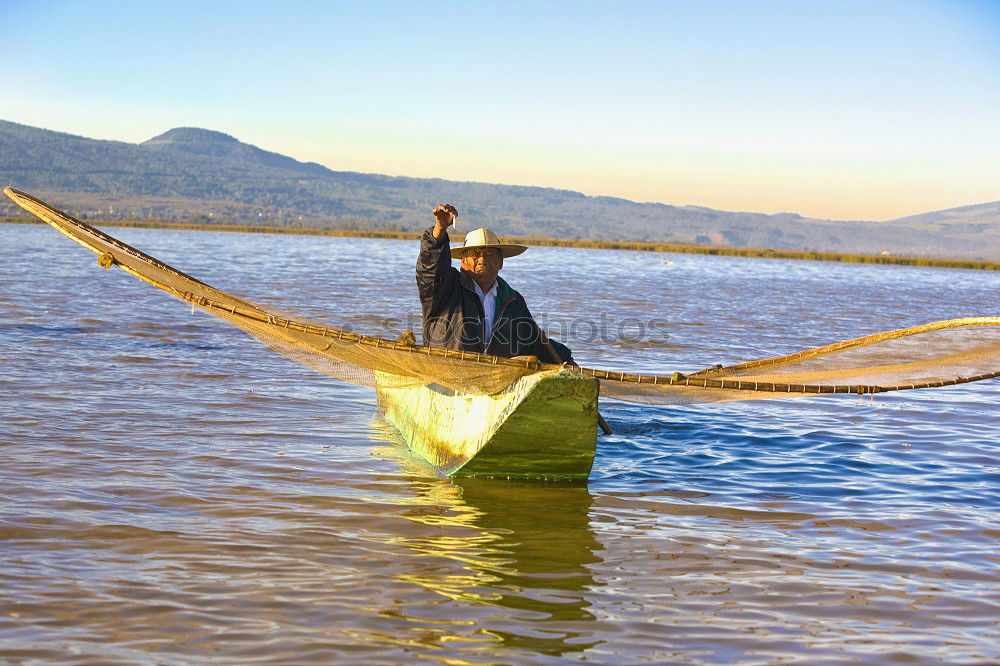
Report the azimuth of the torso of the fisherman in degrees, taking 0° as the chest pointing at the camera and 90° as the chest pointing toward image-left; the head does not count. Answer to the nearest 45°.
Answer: approximately 0°

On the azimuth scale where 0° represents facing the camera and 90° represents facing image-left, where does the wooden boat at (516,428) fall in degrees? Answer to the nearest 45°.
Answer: approximately 315°
